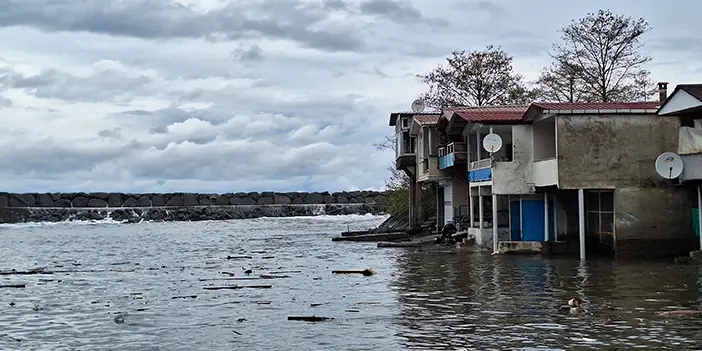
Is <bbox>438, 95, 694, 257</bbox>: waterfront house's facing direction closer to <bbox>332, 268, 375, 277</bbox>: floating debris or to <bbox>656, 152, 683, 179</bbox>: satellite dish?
the floating debris

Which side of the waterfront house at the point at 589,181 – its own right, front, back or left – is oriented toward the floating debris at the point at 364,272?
front

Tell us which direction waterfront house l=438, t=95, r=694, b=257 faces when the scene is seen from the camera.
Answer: facing the viewer and to the left of the viewer

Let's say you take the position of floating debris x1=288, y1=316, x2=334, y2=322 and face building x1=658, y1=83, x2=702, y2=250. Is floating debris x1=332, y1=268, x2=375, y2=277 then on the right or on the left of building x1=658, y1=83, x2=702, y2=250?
left

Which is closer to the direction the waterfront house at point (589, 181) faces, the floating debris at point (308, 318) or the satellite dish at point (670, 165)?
the floating debris

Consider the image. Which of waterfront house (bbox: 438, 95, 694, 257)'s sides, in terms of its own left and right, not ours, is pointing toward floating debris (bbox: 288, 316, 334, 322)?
front

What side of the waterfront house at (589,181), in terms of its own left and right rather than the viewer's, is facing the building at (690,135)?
left
